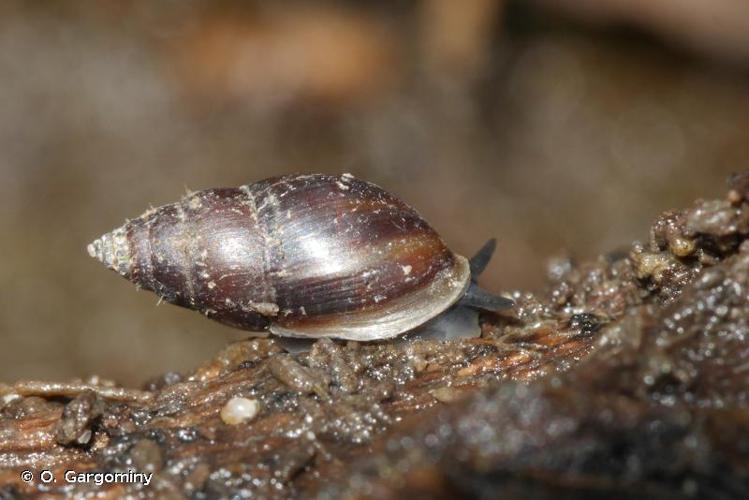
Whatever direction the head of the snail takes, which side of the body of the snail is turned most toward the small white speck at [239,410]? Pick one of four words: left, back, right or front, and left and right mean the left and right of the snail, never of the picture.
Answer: right

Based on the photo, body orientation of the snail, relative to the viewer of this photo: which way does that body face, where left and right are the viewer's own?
facing to the right of the viewer
